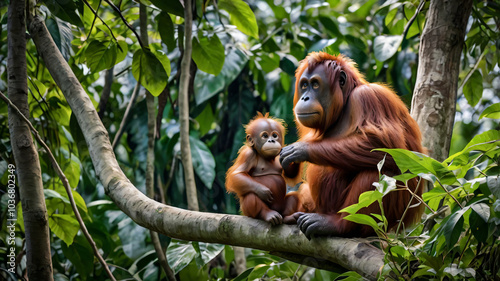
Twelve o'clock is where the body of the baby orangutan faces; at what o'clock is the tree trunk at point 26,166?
The tree trunk is roughly at 4 o'clock from the baby orangutan.

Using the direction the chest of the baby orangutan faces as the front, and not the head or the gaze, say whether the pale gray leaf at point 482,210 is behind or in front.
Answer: in front

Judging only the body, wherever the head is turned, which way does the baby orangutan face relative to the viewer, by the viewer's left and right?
facing the viewer and to the right of the viewer

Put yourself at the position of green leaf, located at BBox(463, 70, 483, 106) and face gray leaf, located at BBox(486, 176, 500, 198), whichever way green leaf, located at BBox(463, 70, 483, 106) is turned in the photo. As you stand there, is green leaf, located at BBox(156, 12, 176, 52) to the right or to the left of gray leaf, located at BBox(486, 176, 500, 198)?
right

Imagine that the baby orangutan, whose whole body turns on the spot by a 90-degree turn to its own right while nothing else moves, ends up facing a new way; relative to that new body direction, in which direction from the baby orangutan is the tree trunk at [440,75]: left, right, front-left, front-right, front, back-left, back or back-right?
back-left

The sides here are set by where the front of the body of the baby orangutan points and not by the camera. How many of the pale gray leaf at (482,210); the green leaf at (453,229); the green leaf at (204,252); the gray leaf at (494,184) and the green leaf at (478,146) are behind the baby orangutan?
1
